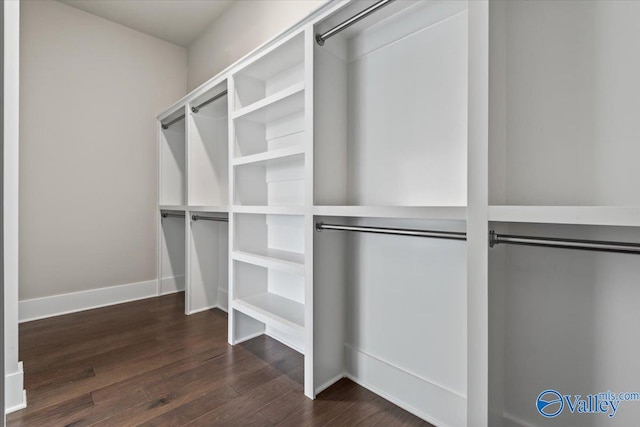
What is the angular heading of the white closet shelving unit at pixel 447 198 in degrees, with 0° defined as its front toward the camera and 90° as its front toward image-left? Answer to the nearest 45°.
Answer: approximately 45°

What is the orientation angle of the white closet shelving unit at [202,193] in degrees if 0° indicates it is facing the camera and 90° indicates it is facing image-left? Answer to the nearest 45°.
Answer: approximately 45°

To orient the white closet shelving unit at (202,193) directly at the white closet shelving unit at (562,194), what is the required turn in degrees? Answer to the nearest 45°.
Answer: approximately 90° to its left

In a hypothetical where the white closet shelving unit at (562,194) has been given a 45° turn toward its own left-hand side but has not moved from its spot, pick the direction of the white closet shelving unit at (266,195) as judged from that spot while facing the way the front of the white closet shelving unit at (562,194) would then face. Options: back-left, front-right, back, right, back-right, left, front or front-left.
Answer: back-right

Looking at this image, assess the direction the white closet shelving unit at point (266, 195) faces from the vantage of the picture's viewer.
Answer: facing the viewer and to the left of the viewer
